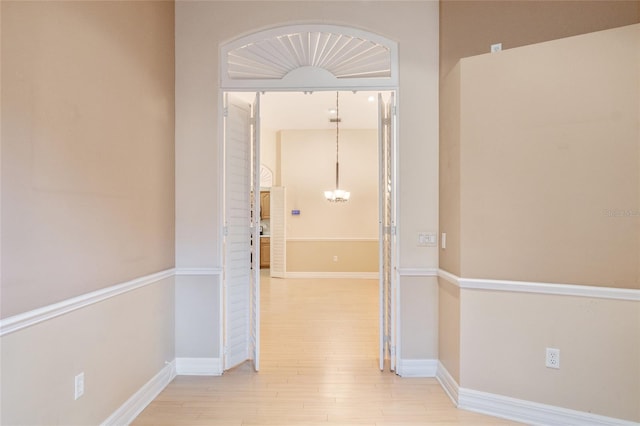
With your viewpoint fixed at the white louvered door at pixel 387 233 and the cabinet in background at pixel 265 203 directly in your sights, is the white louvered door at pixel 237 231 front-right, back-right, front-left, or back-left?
front-left

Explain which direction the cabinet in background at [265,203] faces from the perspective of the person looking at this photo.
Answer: facing the viewer

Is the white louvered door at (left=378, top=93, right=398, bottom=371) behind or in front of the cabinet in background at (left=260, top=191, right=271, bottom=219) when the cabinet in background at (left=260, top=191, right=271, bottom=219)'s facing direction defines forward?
in front

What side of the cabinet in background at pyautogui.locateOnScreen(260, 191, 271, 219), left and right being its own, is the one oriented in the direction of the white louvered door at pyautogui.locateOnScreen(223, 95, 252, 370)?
front
